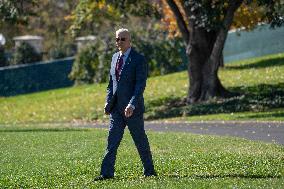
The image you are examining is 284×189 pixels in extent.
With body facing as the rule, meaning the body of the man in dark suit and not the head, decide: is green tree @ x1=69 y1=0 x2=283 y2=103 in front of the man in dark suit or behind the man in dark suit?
behind

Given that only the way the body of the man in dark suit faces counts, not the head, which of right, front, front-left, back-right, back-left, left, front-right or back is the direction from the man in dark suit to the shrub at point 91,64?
back-right

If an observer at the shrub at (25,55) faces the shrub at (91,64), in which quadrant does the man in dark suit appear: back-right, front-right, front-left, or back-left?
front-right

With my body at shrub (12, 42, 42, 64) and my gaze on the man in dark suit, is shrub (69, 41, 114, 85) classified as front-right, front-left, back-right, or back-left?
front-left

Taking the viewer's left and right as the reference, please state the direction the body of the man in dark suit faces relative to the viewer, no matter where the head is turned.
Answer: facing the viewer and to the left of the viewer

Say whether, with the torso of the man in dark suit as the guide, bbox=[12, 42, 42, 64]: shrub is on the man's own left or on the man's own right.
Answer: on the man's own right
